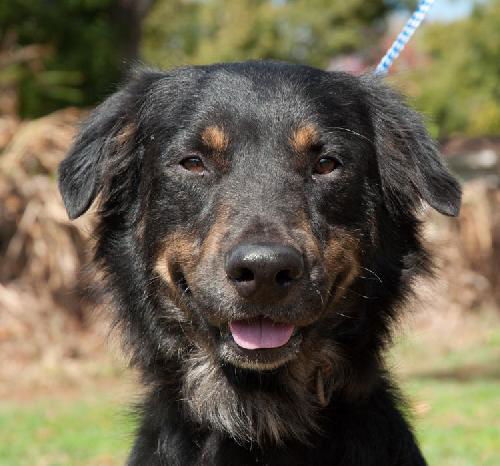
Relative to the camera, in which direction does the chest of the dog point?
toward the camera
